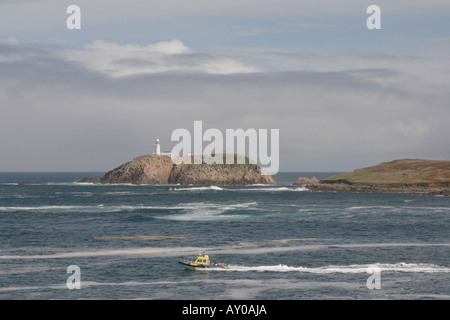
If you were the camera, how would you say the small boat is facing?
facing to the left of the viewer
